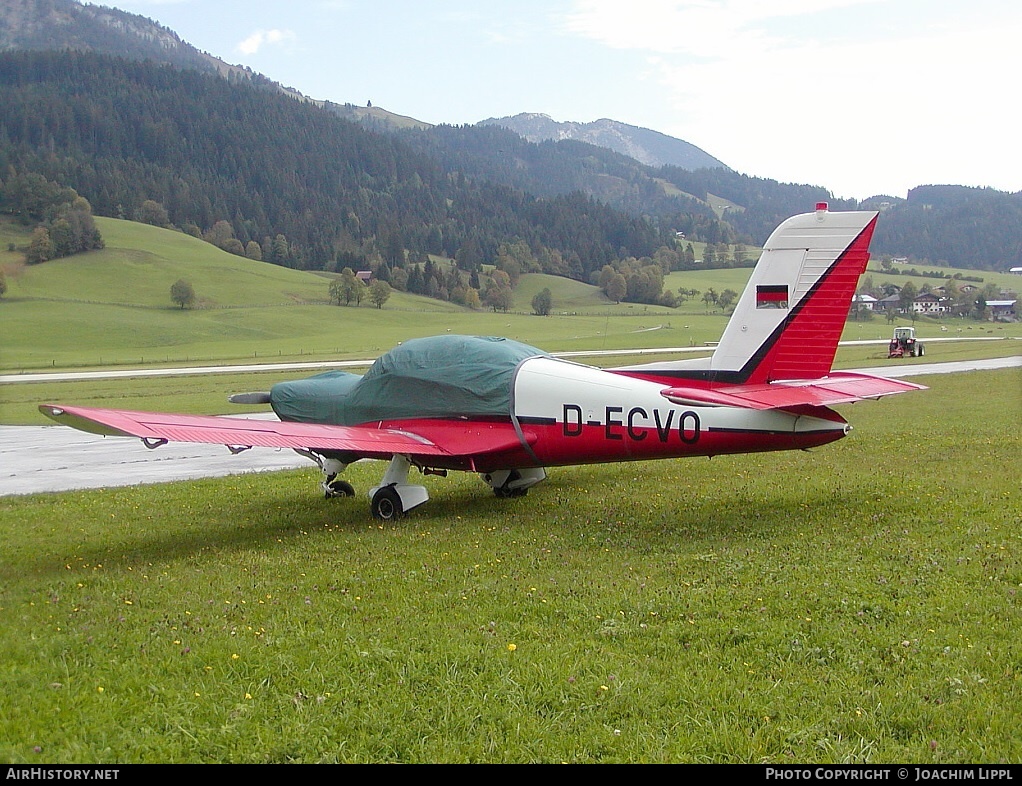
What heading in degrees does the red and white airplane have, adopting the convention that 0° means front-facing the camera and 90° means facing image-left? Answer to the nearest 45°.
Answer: approximately 135°
